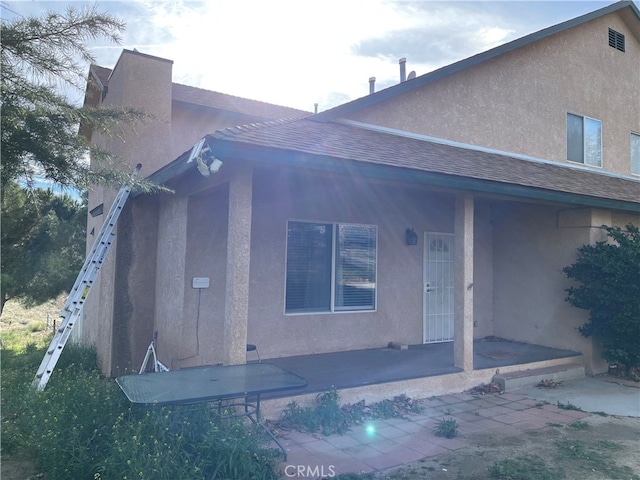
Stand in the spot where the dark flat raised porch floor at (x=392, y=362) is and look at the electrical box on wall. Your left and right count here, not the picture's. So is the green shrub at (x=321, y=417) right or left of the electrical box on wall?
left

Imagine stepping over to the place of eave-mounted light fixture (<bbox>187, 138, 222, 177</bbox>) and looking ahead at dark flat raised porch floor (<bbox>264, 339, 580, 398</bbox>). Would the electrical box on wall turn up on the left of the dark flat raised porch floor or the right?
left

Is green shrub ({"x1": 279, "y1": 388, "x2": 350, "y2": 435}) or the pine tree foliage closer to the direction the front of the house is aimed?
the green shrub

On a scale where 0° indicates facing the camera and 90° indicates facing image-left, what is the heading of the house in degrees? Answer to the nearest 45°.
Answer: approximately 315°

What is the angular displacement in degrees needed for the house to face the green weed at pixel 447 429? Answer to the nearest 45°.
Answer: approximately 45° to its right

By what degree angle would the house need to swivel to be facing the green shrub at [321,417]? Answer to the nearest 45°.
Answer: approximately 45° to its right

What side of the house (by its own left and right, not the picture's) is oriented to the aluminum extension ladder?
right
